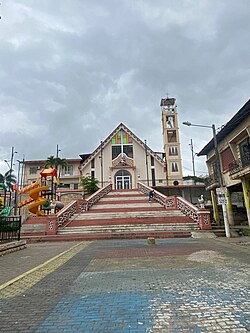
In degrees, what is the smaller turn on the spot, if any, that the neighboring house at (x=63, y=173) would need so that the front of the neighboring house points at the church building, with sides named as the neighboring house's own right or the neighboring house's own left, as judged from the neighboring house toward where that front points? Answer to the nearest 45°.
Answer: approximately 45° to the neighboring house's own left

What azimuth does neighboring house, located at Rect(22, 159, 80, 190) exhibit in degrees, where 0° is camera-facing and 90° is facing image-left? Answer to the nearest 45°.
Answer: approximately 0°

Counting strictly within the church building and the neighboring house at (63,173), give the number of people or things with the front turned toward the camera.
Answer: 2

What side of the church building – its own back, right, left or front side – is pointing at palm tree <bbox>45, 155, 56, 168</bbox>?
right

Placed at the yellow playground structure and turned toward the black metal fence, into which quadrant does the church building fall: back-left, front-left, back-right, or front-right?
back-left

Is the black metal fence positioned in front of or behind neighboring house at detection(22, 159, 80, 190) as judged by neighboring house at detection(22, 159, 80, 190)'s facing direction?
in front
